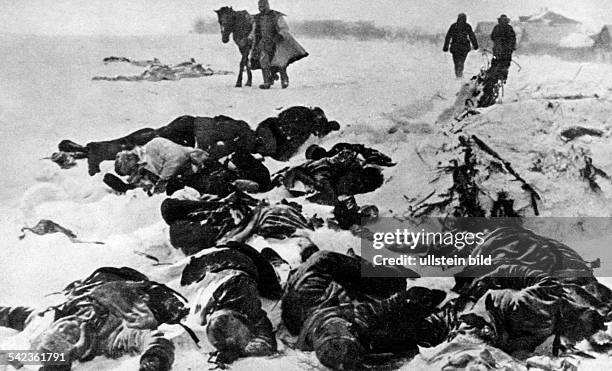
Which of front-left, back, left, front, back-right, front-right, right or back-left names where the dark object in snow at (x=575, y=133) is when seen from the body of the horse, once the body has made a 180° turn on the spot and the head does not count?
front-right

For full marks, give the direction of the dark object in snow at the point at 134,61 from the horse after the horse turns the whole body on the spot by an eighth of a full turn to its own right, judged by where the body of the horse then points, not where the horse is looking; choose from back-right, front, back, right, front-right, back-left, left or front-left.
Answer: front

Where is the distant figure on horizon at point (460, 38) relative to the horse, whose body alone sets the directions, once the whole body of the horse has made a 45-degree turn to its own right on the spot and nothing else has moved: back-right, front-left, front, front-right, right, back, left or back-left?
back

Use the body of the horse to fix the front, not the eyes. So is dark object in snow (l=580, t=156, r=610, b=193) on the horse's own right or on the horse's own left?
on the horse's own left

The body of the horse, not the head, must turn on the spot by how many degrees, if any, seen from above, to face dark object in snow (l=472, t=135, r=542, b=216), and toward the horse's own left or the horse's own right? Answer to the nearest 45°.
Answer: approximately 45° to the horse's own left

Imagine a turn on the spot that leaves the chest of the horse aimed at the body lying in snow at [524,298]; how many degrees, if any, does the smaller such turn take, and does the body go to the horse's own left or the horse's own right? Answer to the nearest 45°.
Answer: approximately 90° to the horse's own left
